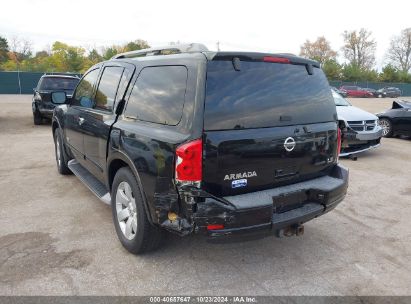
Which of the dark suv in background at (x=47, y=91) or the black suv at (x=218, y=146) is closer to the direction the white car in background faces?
the black suv

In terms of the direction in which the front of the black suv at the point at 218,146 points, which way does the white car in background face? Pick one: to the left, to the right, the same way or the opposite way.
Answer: the opposite way

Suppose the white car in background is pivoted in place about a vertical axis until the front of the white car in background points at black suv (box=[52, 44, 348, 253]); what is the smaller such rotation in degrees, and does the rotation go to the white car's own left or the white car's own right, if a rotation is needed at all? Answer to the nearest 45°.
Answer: approximately 45° to the white car's own right

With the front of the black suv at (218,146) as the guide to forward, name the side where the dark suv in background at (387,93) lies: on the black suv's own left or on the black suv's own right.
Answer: on the black suv's own right

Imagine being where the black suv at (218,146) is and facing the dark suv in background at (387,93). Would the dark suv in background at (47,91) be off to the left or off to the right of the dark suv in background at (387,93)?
left

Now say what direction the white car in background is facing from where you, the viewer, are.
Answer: facing the viewer and to the right of the viewer

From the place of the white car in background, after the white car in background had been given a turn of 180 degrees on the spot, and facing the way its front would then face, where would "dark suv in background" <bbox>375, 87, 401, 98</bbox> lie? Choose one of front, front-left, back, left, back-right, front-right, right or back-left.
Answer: front-right

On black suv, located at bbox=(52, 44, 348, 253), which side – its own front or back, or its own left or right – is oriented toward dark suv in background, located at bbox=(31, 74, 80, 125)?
front

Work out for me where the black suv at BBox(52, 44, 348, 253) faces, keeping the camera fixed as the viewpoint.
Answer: facing away from the viewer and to the left of the viewer
